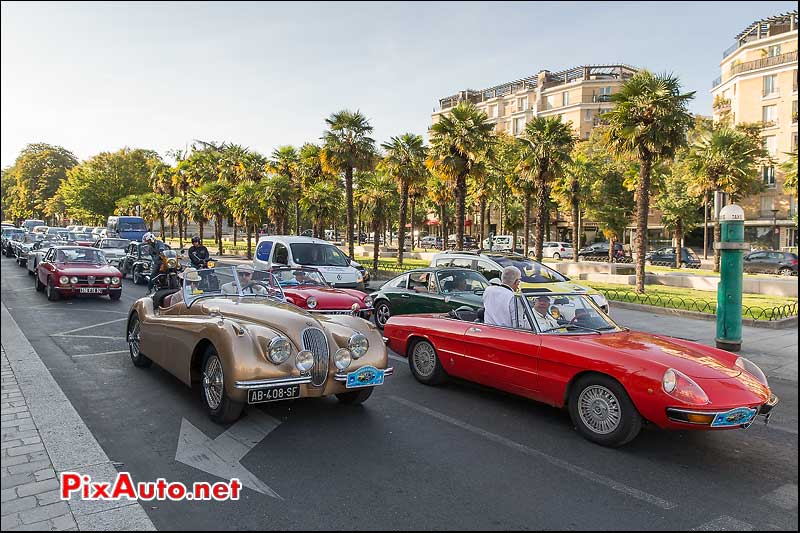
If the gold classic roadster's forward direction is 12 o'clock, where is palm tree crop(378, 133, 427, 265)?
The palm tree is roughly at 8 o'clock from the gold classic roadster.

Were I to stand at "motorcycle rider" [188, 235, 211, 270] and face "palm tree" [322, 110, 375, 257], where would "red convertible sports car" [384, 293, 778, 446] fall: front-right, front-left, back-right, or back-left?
back-right

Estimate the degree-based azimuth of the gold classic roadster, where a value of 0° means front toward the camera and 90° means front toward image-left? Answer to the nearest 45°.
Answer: approximately 315°

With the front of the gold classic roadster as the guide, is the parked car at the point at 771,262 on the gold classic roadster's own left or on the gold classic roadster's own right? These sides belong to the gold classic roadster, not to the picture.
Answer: on the gold classic roadster's own left

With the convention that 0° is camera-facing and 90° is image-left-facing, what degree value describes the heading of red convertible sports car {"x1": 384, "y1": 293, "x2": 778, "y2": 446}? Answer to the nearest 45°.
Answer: approximately 315°

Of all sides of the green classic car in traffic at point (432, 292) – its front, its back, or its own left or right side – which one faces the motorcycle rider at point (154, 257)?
back

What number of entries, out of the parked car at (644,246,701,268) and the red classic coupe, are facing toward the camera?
1

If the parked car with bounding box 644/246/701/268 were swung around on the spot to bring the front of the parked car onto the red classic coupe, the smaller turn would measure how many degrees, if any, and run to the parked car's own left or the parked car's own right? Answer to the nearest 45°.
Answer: approximately 90° to the parked car's own left
